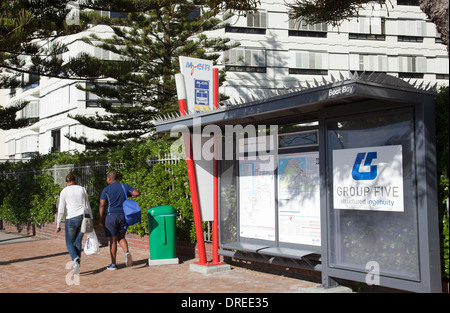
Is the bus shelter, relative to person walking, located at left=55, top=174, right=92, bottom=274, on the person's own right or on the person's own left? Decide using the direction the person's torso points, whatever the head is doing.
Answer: on the person's own right

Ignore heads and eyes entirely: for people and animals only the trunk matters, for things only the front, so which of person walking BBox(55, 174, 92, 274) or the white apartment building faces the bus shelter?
the white apartment building

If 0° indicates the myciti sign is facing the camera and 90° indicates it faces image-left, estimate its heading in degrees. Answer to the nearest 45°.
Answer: approximately 0°

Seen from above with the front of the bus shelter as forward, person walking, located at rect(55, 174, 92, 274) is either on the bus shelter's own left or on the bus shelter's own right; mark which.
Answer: on the bus shelter's own right

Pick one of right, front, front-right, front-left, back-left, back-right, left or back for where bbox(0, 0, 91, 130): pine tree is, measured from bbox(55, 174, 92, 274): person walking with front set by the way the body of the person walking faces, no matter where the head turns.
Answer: front

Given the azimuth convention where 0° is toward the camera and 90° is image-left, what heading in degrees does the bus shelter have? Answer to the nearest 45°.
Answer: approximately 45°

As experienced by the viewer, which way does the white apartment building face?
facing the viewer

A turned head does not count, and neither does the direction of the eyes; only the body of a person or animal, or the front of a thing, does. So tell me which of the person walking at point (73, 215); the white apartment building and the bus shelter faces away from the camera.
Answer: the person walking

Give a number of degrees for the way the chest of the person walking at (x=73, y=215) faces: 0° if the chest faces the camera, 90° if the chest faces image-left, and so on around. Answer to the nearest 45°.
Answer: approximately 180°

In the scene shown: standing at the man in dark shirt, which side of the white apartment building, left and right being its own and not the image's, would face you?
front
